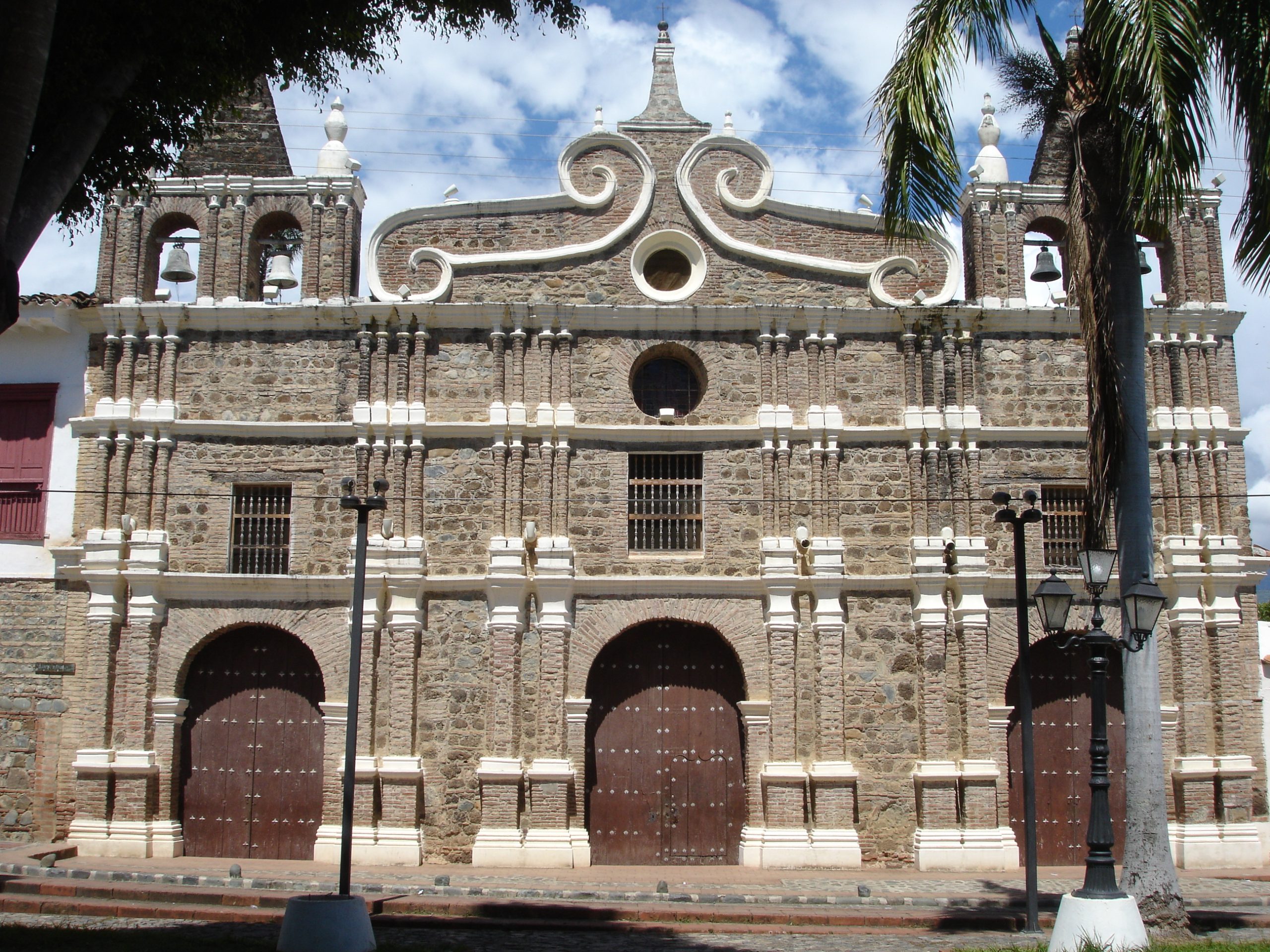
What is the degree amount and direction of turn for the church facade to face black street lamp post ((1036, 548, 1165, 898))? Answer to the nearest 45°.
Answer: approximately 45° to its left

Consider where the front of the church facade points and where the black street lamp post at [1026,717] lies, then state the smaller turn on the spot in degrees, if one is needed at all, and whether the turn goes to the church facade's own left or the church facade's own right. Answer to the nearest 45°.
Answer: approximately 45° to the church facade's own left

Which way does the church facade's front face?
toward the camera

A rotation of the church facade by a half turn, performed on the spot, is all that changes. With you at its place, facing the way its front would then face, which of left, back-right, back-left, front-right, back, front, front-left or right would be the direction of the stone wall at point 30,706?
left
